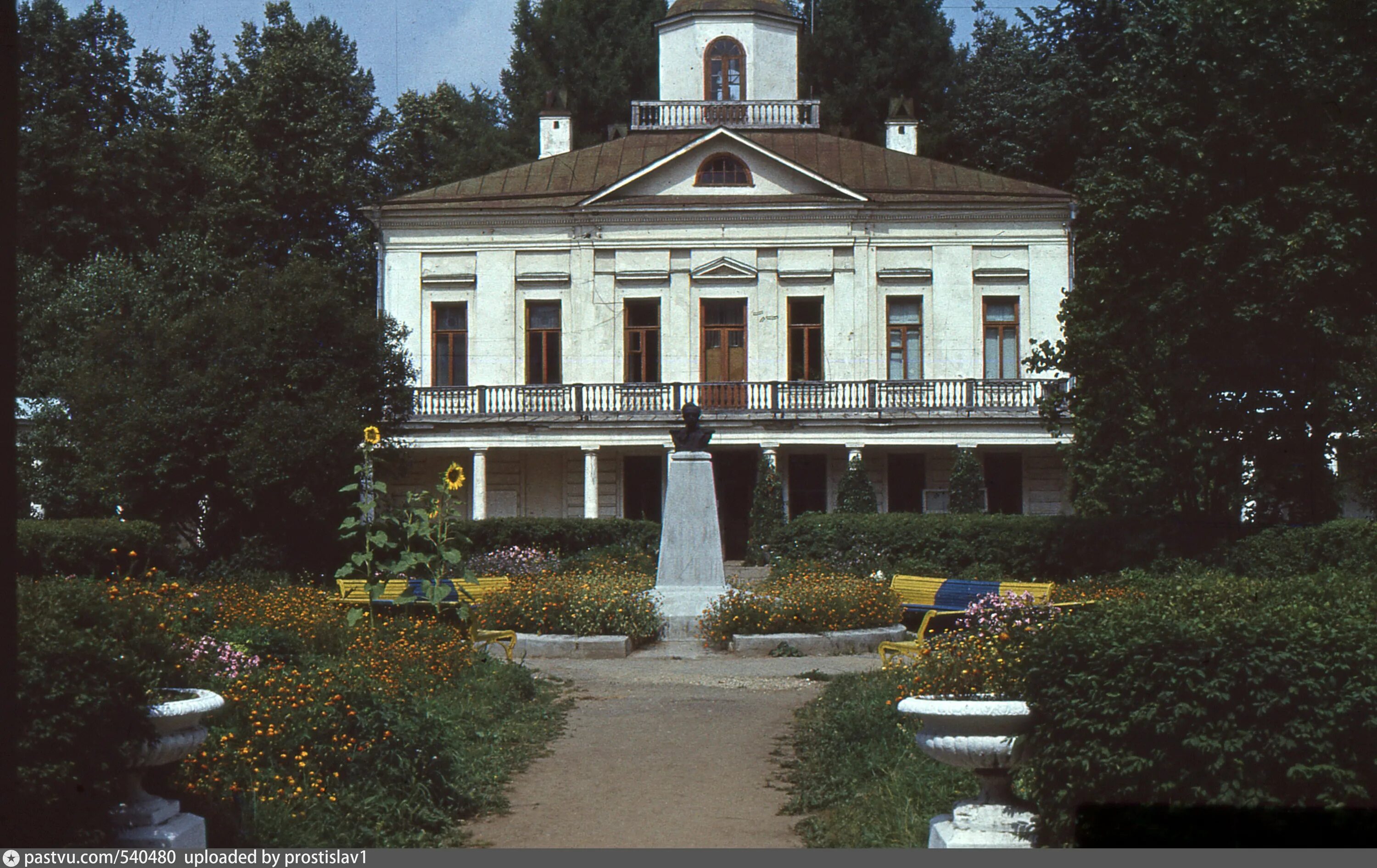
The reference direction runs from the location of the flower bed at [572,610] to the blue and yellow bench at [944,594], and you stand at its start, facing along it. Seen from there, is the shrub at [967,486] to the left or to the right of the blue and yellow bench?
left

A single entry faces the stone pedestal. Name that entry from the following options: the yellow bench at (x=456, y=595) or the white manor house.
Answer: the white manor house

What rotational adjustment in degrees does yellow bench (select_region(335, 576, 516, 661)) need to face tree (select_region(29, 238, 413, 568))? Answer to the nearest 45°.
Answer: approximately 135° to its right

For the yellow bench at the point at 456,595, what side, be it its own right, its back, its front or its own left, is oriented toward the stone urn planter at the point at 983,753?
front

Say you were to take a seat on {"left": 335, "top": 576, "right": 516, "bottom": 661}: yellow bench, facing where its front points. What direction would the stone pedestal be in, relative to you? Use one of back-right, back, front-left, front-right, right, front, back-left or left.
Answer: left

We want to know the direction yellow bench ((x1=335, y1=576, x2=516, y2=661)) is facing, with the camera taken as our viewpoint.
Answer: facing the viewer

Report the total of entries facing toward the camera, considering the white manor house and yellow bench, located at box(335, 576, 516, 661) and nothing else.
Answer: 2

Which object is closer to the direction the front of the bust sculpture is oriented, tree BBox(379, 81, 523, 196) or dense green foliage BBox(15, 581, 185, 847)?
the dense green foliage

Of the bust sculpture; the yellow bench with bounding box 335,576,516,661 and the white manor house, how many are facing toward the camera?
3

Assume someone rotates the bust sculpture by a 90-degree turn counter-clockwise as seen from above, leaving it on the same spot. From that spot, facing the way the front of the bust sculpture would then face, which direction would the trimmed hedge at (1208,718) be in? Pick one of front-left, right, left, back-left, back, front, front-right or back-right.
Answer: right

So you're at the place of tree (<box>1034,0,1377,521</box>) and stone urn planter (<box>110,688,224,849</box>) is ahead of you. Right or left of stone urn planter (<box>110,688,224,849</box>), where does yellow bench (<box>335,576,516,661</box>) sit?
right

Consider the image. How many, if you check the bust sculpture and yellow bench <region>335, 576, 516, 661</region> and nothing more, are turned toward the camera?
2

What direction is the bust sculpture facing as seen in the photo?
toward the camera
